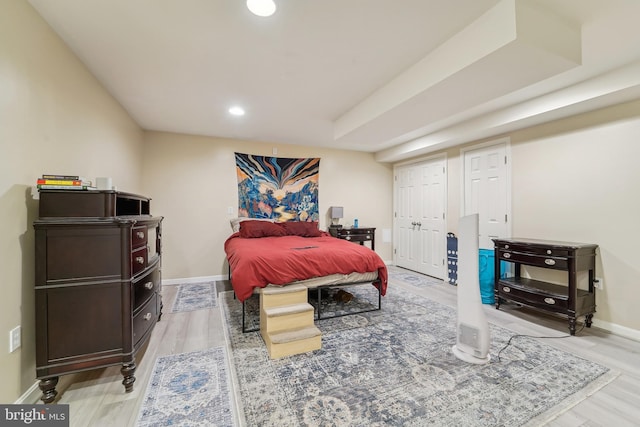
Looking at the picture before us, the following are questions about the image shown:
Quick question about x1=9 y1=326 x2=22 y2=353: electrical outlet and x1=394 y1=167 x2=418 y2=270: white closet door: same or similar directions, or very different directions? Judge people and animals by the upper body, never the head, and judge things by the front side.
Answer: very different directions

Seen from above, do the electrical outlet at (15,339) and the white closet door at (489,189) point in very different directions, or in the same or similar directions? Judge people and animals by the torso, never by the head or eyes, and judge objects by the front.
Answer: very different directions

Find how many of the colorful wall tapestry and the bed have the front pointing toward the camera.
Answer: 2

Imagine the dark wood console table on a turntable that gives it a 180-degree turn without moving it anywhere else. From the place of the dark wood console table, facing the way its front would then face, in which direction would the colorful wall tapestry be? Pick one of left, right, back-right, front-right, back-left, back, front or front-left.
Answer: back-left

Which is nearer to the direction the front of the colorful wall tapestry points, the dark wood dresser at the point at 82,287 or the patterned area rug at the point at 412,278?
the dark wood dresser

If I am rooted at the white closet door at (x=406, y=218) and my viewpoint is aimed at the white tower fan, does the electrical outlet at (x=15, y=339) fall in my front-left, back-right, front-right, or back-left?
front-right

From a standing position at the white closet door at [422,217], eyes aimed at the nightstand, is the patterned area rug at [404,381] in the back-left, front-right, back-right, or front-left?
front-left

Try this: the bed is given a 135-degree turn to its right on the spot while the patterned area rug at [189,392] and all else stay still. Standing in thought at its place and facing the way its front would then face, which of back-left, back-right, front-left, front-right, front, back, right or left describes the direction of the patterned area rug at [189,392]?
left

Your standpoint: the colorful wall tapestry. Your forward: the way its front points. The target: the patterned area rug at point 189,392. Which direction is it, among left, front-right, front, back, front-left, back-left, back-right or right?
front

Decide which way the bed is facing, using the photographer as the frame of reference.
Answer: facing the viewer

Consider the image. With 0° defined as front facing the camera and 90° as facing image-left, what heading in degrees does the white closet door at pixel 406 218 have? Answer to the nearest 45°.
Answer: approximately 45°

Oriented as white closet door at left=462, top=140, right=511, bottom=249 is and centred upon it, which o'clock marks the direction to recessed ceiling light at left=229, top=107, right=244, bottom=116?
The recessed ceiling light is roughly at 12 o'clock from the white closet door.

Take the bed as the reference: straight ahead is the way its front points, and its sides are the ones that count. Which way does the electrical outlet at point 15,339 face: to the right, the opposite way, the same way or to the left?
to the left

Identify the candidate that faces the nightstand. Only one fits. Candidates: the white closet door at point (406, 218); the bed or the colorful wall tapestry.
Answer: the white closet door

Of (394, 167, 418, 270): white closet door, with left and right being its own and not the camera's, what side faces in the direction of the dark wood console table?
left

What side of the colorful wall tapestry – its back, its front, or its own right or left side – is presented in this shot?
front

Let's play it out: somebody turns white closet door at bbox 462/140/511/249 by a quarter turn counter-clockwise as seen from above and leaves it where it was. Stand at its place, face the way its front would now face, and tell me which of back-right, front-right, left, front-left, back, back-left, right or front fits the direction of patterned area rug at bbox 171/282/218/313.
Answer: right
